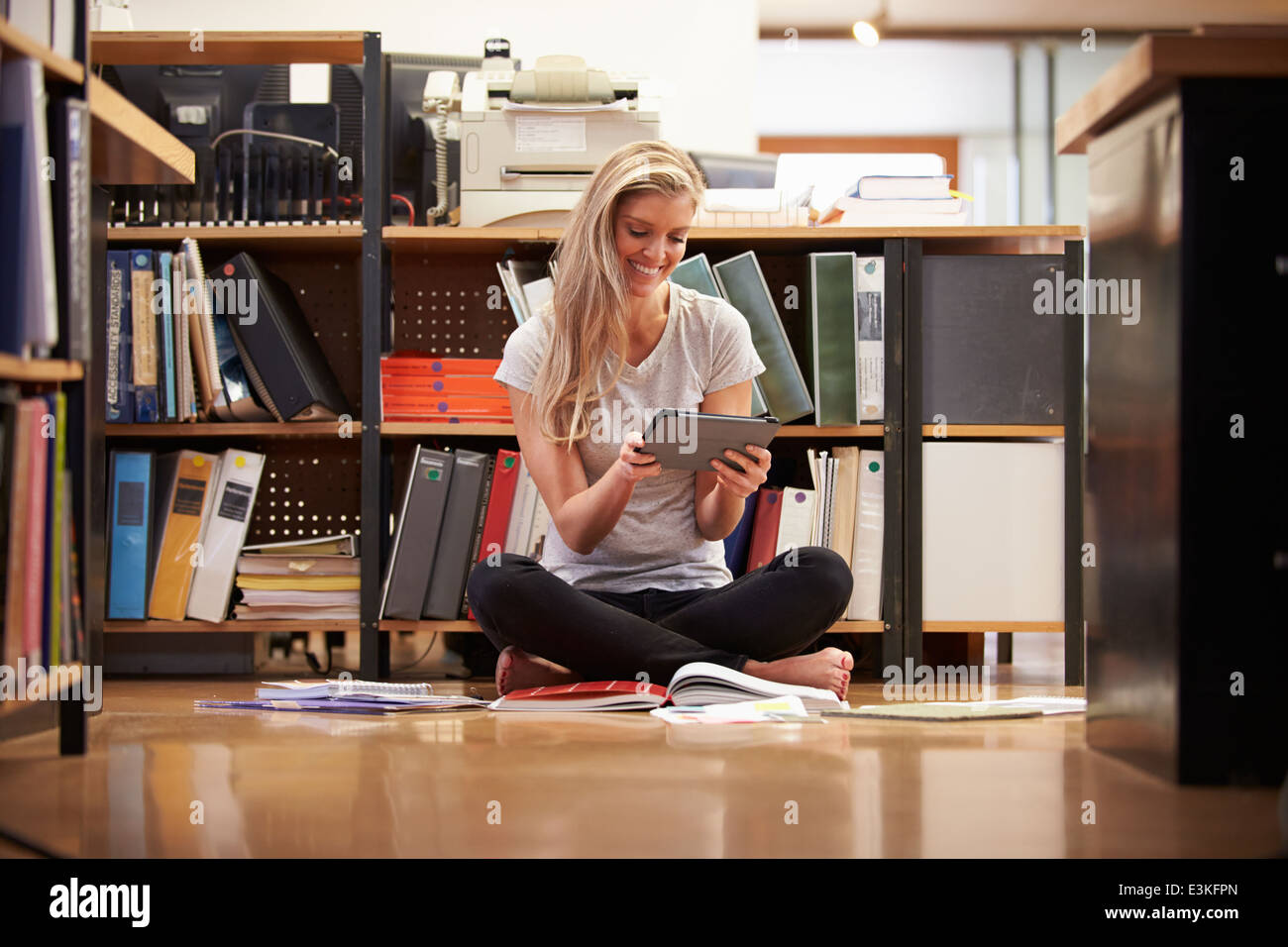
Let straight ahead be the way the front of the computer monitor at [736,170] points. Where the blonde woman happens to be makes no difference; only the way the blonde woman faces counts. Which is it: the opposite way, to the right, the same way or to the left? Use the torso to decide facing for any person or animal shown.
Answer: the opposite way

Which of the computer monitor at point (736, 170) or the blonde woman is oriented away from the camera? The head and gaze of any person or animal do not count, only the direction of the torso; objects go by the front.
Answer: the computer monitor

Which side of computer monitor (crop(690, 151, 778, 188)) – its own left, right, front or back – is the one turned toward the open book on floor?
back

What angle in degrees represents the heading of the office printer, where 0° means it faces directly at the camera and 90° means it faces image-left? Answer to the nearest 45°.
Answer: approximately 0°

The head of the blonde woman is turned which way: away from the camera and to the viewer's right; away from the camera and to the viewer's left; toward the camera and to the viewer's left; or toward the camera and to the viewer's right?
toward the camera and to the viewer's right

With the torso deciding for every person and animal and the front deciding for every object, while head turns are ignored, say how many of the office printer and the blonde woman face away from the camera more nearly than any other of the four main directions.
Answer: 0

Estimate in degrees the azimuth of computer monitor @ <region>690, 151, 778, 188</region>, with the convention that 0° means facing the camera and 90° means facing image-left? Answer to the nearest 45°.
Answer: approximately 180°

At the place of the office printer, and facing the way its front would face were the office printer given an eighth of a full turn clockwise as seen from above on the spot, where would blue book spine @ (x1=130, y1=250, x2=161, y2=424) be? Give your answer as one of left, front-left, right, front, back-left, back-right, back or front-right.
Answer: front-right
